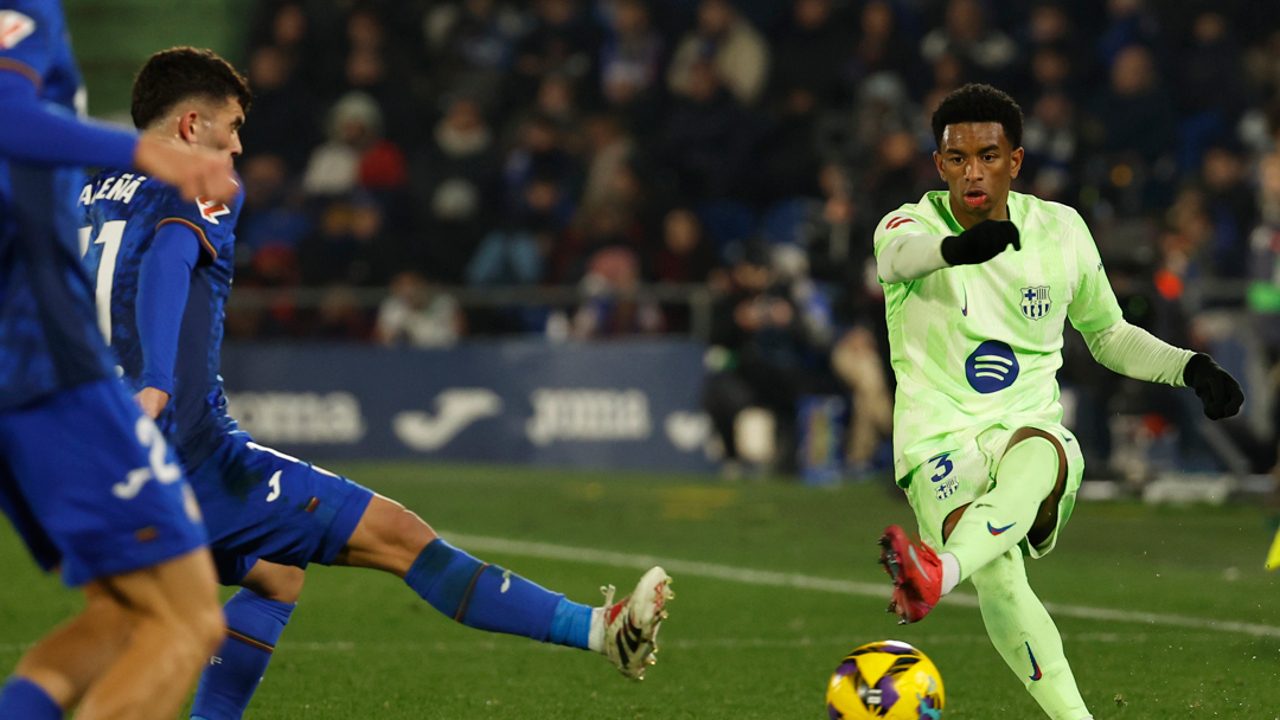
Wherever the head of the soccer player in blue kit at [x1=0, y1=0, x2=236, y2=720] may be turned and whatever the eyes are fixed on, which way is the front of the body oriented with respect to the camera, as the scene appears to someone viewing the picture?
to the viewer's right

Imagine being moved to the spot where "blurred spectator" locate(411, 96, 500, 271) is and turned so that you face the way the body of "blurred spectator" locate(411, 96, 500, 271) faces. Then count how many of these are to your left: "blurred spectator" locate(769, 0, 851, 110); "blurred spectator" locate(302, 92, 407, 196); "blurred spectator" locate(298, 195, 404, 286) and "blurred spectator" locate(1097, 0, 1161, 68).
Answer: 2

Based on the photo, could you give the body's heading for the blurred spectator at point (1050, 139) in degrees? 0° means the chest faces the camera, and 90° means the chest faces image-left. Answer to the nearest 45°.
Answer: approximately 0°

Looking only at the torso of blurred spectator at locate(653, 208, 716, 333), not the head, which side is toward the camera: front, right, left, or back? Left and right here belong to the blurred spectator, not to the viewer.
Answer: front

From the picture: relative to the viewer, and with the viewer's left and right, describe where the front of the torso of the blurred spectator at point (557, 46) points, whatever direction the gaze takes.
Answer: facing the viewer

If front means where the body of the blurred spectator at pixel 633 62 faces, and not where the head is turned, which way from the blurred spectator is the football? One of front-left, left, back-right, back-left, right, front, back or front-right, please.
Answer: front

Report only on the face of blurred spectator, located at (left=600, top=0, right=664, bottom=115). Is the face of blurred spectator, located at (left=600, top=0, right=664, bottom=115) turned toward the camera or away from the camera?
toward the camera

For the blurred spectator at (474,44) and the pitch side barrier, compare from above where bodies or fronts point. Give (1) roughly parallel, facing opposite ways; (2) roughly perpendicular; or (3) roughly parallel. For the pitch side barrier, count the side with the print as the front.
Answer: roughly parallel

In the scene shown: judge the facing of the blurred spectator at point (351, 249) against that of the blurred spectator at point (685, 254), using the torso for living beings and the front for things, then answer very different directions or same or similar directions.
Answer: same or similar directions

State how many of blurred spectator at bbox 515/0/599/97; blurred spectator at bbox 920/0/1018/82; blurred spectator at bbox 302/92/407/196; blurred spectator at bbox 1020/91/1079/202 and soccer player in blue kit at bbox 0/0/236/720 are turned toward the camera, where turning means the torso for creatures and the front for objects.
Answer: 4

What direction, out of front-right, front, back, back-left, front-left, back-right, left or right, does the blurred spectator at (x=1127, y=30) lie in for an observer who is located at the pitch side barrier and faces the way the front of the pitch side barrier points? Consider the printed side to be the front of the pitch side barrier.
left

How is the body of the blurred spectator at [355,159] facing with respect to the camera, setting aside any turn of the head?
toward the camera

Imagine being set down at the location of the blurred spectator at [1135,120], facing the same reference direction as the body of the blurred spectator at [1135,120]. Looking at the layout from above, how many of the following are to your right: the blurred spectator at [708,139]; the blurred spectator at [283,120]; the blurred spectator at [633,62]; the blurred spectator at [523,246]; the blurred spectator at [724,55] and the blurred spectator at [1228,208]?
5

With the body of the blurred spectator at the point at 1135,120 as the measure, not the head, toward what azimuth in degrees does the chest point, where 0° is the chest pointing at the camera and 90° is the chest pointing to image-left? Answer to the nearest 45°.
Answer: approximately 0°

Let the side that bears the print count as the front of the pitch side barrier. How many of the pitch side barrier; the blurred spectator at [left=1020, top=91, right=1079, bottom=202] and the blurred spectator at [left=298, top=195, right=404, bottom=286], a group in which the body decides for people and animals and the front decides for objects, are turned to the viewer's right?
0

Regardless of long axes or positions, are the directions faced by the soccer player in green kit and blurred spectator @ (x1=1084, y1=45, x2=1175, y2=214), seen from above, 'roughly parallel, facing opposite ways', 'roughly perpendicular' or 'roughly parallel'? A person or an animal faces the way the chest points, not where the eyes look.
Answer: roughly parallel

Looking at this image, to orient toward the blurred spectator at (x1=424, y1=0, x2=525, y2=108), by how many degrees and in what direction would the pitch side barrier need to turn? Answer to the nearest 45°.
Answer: approximately 180°
